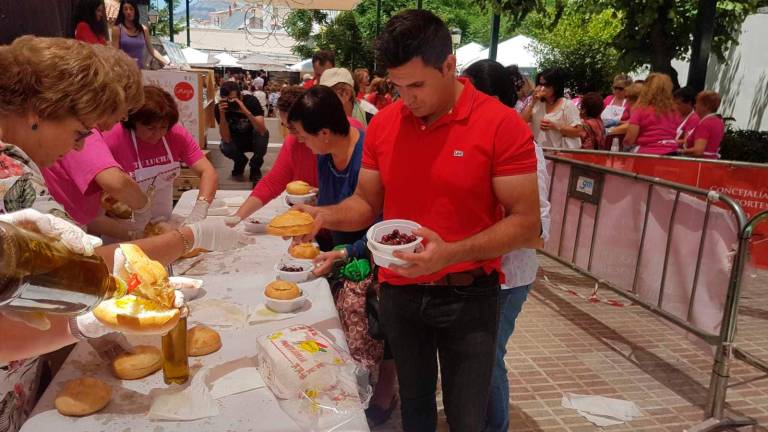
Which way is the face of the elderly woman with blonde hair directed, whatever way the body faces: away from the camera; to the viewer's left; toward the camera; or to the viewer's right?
to the viewer's right

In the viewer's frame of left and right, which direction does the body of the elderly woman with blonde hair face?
facing to the right of the viewer

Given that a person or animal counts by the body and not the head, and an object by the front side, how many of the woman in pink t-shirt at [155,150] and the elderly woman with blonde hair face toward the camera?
1

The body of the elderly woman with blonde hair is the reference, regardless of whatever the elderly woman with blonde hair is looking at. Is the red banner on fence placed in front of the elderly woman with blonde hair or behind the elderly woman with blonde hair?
in front

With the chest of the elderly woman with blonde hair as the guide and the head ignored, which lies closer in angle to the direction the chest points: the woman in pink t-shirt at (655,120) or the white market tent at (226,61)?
the woman in pink t-shirt

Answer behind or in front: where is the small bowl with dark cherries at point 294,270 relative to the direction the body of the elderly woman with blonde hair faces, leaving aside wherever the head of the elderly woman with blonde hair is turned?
in front

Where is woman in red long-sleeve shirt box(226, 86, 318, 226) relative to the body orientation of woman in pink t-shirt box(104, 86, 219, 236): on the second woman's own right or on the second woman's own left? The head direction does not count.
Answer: on the second woman's own left

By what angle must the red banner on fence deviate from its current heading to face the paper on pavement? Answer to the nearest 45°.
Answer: approximately 45° to its left

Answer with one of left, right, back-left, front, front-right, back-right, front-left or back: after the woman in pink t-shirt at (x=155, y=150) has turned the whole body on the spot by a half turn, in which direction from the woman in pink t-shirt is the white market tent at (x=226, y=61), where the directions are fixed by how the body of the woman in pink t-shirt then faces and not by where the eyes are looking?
front
